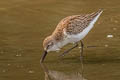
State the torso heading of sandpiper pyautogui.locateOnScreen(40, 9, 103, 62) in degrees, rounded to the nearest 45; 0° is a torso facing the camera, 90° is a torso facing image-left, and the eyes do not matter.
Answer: approximately 90°
